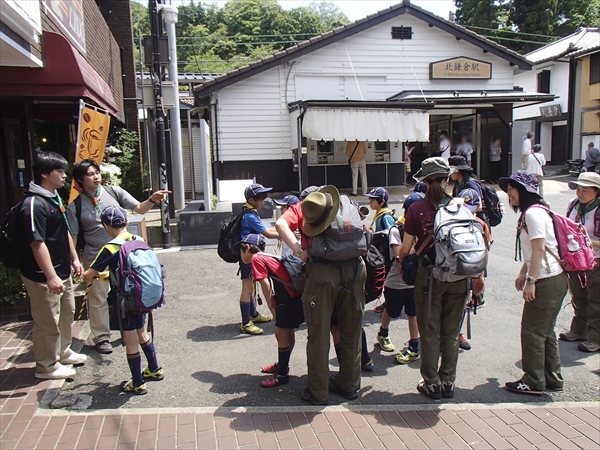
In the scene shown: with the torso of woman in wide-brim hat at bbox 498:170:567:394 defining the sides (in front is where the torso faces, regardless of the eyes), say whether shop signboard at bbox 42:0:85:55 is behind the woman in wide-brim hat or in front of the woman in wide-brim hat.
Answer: in front

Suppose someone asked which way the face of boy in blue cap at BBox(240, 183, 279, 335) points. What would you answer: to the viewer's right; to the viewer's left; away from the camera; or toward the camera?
to the viewer's right

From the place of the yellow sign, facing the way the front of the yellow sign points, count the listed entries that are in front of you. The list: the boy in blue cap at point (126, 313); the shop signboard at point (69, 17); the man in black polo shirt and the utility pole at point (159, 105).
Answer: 2

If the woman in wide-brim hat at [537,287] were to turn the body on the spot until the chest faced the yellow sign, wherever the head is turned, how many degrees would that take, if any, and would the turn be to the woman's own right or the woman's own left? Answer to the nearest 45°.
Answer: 0° — they already face it

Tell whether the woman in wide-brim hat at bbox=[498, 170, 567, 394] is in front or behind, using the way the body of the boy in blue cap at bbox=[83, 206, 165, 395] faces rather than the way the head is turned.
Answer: behind

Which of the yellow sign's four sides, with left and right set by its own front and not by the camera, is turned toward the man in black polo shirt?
front

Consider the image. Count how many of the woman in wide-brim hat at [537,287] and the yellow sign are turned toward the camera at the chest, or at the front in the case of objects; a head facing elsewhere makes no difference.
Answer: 1

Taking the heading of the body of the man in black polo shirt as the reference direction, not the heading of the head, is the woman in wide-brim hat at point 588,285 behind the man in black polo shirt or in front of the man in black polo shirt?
in front

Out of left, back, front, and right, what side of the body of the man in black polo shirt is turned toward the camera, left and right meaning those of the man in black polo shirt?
right

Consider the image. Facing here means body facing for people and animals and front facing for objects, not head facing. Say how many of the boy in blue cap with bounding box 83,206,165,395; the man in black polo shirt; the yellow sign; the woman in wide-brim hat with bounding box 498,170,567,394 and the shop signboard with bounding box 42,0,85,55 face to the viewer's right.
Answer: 2

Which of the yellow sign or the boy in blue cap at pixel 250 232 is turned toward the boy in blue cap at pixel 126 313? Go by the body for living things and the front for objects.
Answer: the yellow sign

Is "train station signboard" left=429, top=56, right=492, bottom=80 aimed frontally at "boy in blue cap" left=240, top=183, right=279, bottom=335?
yes
